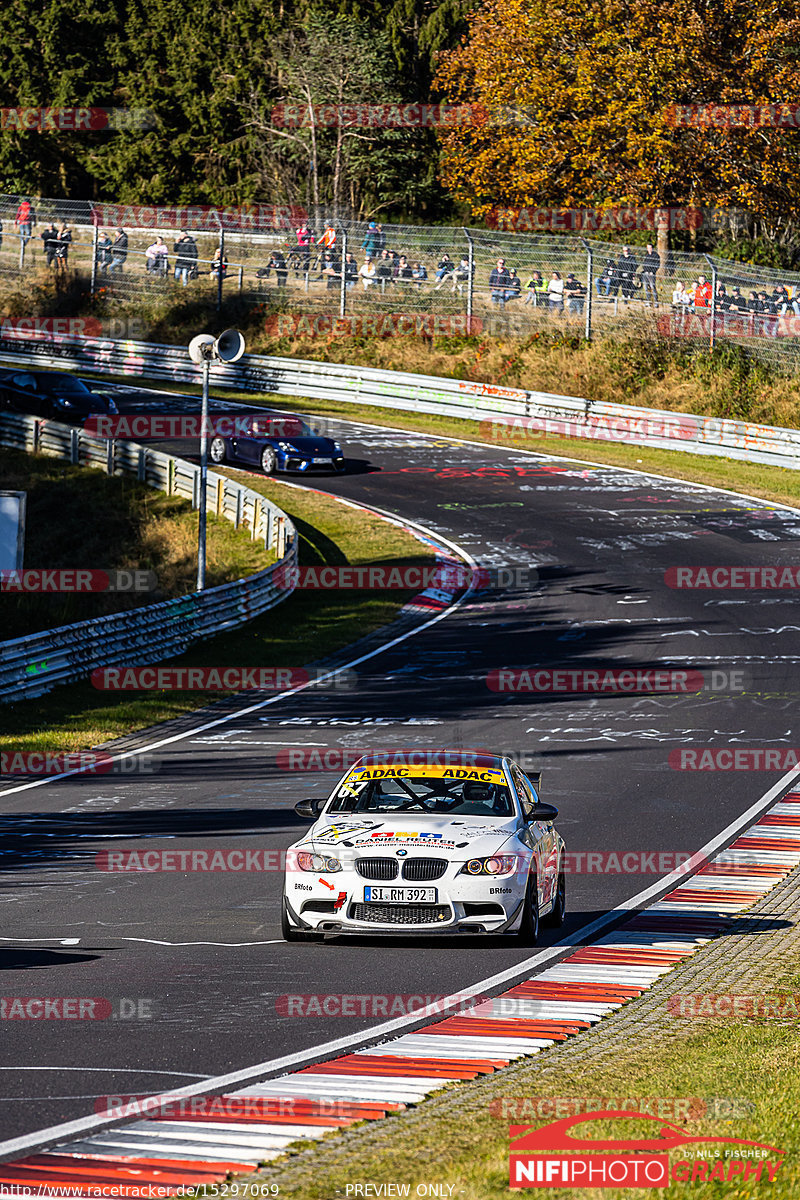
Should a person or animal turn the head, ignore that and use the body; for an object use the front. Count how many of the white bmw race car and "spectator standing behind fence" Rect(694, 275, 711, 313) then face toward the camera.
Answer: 2

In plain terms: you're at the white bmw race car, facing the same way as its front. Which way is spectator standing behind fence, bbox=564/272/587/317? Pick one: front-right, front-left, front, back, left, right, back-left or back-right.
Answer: back

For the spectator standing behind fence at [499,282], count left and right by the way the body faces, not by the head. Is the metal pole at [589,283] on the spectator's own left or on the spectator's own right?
on the spectator's own left

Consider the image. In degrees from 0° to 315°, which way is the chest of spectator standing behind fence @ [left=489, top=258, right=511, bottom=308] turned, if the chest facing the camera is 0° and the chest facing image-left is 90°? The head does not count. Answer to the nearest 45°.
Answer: approximately 0°

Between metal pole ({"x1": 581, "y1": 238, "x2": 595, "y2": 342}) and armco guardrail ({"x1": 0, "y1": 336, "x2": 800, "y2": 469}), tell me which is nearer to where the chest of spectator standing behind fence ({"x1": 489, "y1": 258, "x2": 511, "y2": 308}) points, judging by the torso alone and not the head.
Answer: the armco guardrail

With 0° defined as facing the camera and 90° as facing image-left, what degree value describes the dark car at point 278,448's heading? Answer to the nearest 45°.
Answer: approximately 315°

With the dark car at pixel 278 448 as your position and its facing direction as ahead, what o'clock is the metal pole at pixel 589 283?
The metal pole is roughly at 9 o'clock from the dark car.

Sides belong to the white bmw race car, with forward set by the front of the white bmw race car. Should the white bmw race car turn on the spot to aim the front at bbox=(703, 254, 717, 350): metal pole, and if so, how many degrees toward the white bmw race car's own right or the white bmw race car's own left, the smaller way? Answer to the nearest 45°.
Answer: approximately 180°

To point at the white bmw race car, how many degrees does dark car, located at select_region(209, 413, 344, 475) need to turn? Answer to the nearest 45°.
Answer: approximately 45° to its right

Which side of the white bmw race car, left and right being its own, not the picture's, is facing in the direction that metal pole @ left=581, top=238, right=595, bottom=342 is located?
back
